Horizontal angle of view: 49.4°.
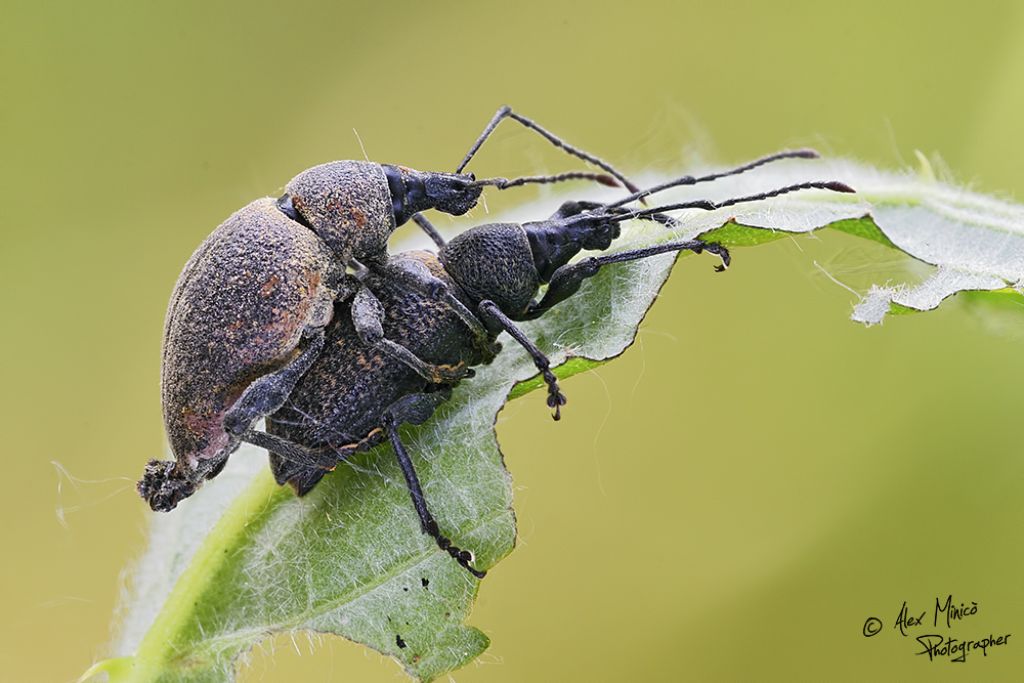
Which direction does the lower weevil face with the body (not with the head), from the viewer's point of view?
to the viewer's right

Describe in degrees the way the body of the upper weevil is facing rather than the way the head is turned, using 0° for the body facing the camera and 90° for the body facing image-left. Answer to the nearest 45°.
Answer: approximately 270°
